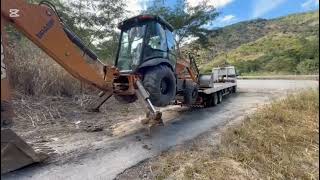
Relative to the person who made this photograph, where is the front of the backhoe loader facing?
facing away from the viewer and to the right of the viewer

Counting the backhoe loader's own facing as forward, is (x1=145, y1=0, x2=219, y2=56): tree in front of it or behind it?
in front
